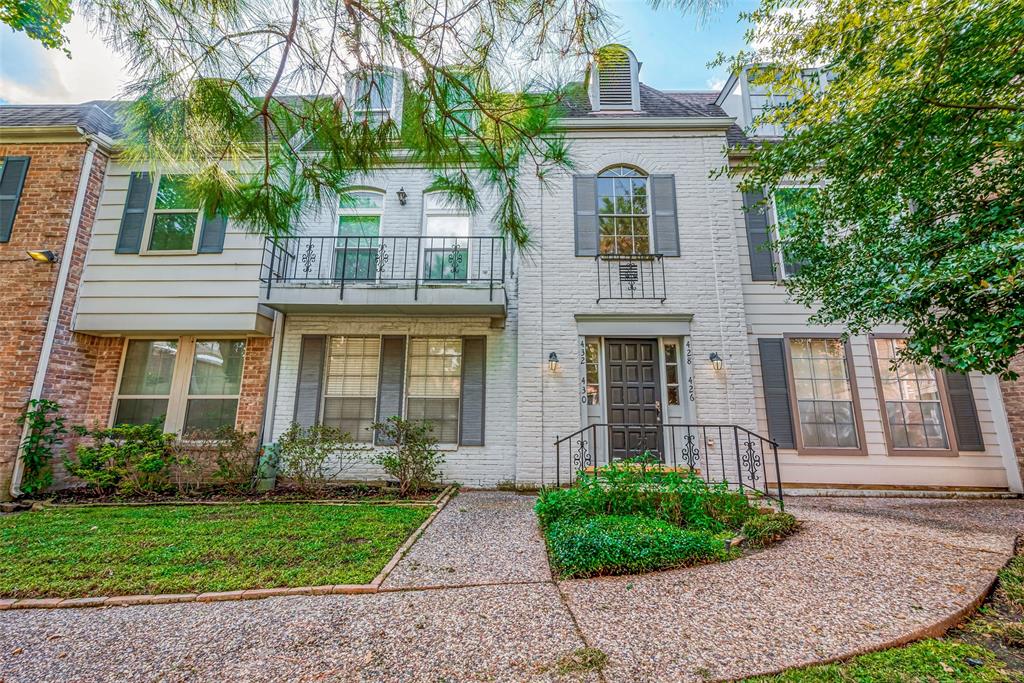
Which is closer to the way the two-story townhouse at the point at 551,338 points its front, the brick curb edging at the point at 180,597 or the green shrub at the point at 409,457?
the brick curb edging

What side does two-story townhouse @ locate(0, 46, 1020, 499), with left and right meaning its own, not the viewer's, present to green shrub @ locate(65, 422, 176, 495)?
right

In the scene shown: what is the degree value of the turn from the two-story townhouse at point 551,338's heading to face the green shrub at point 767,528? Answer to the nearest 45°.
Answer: approximately 45° to its left

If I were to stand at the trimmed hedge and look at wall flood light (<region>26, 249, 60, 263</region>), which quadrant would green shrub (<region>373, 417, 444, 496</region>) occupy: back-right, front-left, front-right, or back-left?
front-right

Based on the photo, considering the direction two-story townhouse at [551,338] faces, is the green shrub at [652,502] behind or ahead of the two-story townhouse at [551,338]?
ahead

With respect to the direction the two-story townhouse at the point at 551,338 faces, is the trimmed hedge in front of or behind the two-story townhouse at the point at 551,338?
in front

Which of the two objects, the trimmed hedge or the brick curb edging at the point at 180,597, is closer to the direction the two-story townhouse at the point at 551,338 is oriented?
the trimmed hedge

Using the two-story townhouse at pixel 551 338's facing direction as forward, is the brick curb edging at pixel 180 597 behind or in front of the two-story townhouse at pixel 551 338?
in front

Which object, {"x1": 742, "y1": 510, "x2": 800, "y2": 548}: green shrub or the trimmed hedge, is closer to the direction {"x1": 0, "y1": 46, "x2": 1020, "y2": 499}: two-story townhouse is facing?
the trimmed hedge

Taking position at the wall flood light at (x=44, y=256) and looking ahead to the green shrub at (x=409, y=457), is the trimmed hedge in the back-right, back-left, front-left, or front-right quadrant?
front-right

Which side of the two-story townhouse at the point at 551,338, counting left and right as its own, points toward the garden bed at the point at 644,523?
front

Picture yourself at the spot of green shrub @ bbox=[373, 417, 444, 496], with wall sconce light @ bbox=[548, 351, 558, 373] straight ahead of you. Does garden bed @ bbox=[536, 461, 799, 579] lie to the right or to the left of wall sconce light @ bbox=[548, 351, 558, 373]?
right

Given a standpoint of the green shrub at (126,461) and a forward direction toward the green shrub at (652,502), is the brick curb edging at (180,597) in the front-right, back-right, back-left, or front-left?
front-right

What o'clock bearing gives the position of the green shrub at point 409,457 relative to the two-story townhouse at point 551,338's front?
The green shrub is roughly at 3 o'clock from the two-story townhouse.

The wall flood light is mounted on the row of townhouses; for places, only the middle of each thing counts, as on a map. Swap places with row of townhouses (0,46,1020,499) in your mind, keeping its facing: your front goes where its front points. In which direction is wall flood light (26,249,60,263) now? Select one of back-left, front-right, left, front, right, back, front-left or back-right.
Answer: right
